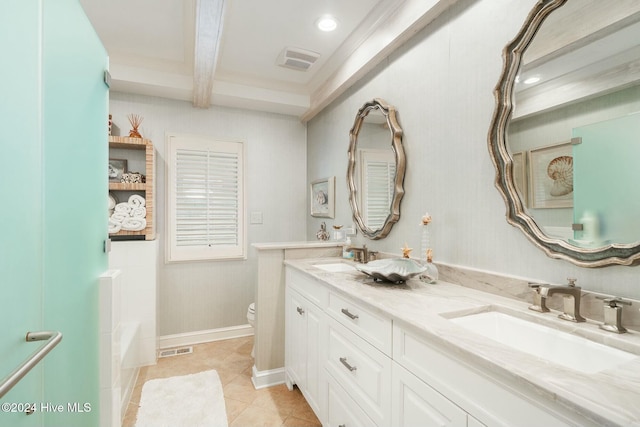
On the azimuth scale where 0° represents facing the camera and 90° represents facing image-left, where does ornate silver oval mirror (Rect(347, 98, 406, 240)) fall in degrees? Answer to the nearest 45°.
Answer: approximately 45°

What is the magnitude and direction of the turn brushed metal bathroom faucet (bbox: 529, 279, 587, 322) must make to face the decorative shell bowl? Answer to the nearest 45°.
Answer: approximately 45° to its right

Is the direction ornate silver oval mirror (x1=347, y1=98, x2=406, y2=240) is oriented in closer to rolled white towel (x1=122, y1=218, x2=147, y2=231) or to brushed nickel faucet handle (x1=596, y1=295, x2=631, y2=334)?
the rolled white towel

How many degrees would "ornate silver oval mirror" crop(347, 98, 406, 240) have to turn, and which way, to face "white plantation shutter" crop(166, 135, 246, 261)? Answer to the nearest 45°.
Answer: approximately 45° to its right

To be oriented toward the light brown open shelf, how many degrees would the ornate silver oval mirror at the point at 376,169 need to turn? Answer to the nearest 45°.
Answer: approximately 45° to its right
